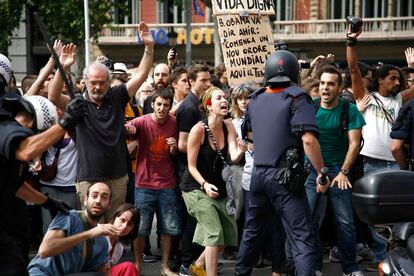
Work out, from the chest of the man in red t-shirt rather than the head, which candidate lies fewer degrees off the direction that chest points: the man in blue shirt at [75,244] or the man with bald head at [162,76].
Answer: the man in blue shirt

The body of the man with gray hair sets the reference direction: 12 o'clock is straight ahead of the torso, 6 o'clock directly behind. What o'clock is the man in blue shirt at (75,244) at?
The man in blue shirt is roughly at 12 o'clock from the man with gray hair.

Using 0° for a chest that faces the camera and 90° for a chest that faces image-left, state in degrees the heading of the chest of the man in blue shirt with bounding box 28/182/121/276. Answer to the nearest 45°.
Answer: approximately 315°

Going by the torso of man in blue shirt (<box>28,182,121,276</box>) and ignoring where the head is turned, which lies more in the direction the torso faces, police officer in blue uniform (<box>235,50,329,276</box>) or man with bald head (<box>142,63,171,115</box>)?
the police officer in blue uniform

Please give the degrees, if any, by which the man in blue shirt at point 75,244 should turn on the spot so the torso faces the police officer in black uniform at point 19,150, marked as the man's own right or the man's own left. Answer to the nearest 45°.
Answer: approximately 45° to the man's own right

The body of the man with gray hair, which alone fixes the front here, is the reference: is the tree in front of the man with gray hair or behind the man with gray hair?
behind

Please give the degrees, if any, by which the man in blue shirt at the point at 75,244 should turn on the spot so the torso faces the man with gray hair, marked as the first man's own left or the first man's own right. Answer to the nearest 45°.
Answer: approximately 135° to the first man's own left

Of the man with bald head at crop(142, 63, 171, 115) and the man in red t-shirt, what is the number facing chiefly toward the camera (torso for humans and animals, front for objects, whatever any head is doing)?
2

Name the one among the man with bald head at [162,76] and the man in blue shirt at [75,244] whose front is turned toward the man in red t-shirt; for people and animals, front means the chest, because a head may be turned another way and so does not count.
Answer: the man with bald head

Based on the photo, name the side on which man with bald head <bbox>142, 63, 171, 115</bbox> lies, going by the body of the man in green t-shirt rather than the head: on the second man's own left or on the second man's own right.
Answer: on the second man's own right

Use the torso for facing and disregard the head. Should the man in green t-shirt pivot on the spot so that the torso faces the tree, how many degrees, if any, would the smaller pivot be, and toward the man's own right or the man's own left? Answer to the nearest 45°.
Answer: approximately 90° to the man's own right

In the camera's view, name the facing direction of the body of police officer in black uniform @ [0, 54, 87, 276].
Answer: to the viewer's right

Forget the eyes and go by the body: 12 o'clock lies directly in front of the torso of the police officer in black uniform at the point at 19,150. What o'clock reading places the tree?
The tree is roughly at 9 o'clock from the police officer in black uniform.
